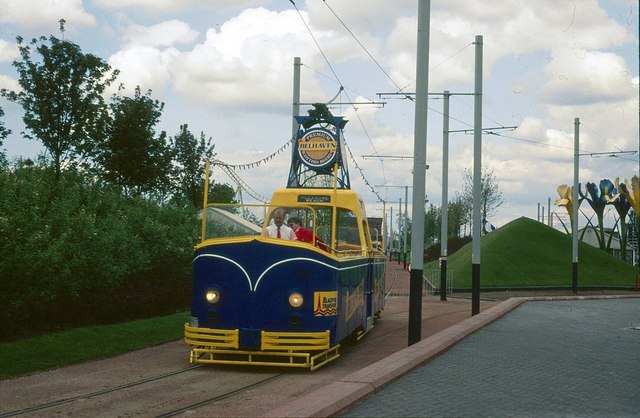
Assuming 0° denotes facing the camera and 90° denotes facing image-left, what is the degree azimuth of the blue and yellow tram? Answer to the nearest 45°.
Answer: approximately 45°

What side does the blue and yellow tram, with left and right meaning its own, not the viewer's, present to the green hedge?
right

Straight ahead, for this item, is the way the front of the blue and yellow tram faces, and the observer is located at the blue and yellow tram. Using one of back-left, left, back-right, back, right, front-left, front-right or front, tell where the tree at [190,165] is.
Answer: back-right

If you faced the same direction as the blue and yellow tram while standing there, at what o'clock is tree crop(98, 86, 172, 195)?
The tree is roughly at 4 o'clock from the blue and yellow tram.

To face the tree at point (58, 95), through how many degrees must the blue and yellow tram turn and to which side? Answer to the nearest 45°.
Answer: approximately 90° to its right

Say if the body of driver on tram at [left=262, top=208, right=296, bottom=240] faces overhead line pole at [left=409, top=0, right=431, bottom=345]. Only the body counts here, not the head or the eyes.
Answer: no

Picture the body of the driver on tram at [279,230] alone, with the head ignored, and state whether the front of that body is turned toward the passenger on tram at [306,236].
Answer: no

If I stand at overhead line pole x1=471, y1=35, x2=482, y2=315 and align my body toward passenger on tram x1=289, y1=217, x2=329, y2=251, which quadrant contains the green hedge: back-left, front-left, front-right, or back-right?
front-right

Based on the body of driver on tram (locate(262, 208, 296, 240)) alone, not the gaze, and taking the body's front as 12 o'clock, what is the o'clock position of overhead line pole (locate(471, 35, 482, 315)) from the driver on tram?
The overhead line pole is roughly at 7 o'clock from the driver on tram.

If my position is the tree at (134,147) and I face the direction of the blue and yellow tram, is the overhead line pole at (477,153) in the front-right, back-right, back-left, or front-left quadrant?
front-left

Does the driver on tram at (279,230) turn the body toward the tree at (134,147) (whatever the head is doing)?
no

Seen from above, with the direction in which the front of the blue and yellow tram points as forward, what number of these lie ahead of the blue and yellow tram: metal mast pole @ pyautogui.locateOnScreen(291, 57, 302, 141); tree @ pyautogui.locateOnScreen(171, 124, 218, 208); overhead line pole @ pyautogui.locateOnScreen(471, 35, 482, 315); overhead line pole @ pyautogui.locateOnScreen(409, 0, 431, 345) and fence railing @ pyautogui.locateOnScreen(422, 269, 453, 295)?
0

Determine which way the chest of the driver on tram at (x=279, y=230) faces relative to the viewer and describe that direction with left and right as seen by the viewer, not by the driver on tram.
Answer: facing the viewer

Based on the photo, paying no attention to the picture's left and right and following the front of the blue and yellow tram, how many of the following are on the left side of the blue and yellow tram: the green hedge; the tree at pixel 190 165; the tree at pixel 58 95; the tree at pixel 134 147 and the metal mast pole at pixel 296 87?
0

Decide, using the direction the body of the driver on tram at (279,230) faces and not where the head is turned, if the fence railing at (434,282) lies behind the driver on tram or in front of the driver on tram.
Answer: behind
